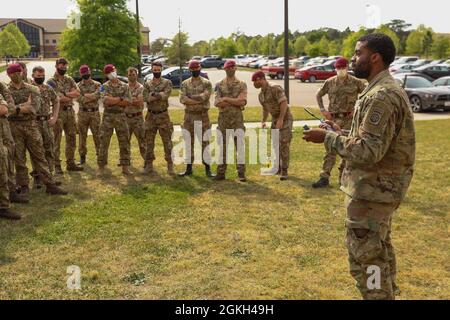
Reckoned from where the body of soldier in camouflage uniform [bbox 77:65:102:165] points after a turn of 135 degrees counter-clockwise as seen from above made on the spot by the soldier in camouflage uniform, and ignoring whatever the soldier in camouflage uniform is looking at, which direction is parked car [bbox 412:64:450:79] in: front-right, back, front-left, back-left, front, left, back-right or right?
front

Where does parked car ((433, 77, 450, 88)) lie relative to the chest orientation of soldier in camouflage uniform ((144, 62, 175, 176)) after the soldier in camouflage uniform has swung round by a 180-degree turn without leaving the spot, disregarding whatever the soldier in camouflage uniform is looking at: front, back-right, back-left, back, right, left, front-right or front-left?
front-right

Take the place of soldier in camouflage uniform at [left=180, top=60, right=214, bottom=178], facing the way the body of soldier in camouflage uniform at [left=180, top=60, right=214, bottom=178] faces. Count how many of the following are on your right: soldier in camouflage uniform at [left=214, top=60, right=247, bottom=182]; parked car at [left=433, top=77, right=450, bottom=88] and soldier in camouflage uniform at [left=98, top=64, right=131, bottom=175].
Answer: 1

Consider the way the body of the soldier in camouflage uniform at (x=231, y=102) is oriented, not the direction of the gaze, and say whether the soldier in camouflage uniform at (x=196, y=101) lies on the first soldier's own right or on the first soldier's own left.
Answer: on the first soldier's own right

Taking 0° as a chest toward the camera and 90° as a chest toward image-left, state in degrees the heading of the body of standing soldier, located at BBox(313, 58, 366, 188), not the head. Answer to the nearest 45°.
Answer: approximately 0°

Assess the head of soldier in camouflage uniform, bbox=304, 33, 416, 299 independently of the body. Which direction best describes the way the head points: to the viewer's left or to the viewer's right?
to the viewer's left

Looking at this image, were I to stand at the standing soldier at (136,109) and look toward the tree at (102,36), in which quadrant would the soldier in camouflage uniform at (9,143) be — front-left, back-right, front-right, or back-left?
back-left
